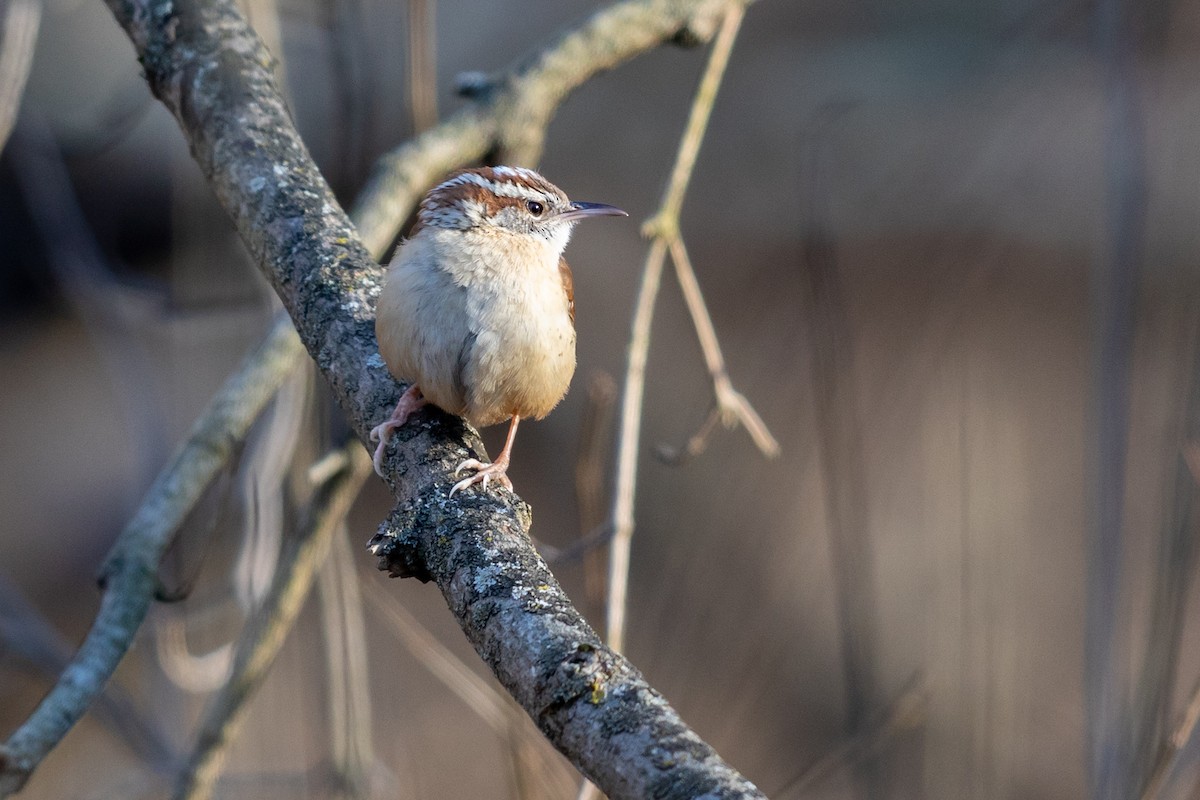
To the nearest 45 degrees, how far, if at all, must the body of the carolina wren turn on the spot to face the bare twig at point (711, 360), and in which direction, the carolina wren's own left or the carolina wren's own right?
approximately 135° to the carolina wren's own left

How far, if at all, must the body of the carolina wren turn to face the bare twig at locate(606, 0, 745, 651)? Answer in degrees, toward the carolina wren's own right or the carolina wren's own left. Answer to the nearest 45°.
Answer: approximately 135° to the carolina wren's own left

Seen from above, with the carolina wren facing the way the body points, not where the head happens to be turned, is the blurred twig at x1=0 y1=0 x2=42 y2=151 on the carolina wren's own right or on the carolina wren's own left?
on the carolina wren's own right

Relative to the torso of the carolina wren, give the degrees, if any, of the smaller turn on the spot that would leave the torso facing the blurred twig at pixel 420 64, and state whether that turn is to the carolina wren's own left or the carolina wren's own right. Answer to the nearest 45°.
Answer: approximately 180°

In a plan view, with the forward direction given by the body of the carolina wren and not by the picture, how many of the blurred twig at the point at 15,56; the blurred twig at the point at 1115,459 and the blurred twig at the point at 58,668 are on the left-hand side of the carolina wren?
1

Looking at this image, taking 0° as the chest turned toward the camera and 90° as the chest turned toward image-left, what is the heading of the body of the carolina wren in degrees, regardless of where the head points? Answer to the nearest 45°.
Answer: approximately 0°

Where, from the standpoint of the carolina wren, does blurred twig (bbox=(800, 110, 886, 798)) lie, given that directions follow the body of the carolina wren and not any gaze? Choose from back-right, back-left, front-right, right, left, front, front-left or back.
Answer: back-left

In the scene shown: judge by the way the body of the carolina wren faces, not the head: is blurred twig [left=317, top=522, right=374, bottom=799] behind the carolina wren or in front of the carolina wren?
behind

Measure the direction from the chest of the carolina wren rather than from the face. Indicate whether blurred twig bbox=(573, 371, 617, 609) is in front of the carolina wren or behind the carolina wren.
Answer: behind
